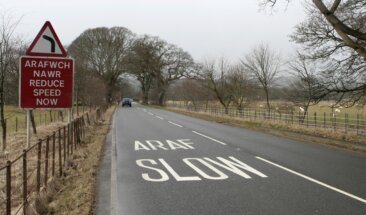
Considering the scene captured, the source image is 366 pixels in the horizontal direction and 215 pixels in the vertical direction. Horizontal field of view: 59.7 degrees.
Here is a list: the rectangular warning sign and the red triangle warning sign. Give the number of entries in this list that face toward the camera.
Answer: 2

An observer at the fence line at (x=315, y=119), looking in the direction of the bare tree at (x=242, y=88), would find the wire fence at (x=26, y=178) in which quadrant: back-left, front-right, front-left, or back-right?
back-left

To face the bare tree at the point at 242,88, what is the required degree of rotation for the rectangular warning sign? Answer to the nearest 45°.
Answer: approximately 135° to its left

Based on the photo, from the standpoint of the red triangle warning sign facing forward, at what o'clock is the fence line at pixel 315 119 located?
The fence line is roughly at 8 o'clock from the red triangle warning sign.

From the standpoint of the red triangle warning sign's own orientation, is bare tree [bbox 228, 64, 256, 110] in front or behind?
behind

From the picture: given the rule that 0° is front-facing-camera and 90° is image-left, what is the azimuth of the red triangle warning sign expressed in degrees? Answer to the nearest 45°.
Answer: approximately 0°
